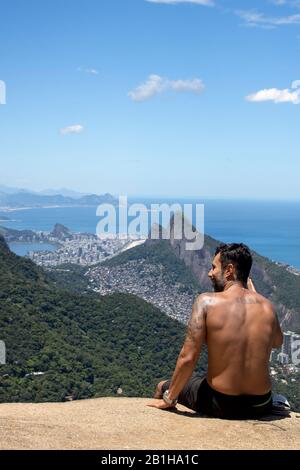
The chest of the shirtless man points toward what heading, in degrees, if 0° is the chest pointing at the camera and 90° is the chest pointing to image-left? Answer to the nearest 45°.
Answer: approximately 180°

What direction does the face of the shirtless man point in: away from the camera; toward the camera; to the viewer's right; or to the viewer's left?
to the viewer's left

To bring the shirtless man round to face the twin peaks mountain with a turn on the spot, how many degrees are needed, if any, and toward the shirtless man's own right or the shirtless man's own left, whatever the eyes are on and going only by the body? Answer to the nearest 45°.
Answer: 0° — they already face it
